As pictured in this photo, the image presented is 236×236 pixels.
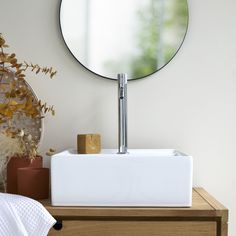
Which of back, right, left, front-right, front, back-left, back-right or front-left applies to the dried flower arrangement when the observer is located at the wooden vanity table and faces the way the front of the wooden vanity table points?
back-right

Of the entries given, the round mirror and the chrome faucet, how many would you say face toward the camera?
2
